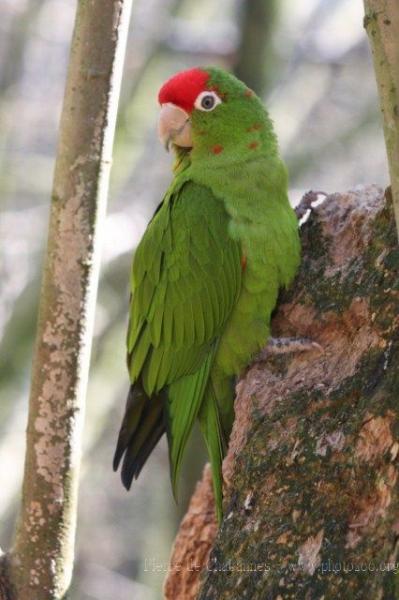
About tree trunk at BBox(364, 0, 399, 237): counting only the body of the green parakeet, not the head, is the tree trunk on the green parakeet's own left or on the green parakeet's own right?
on the green parakeet's own right

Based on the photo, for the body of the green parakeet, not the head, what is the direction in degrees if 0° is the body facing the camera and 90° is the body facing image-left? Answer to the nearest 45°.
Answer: approximately 270°
